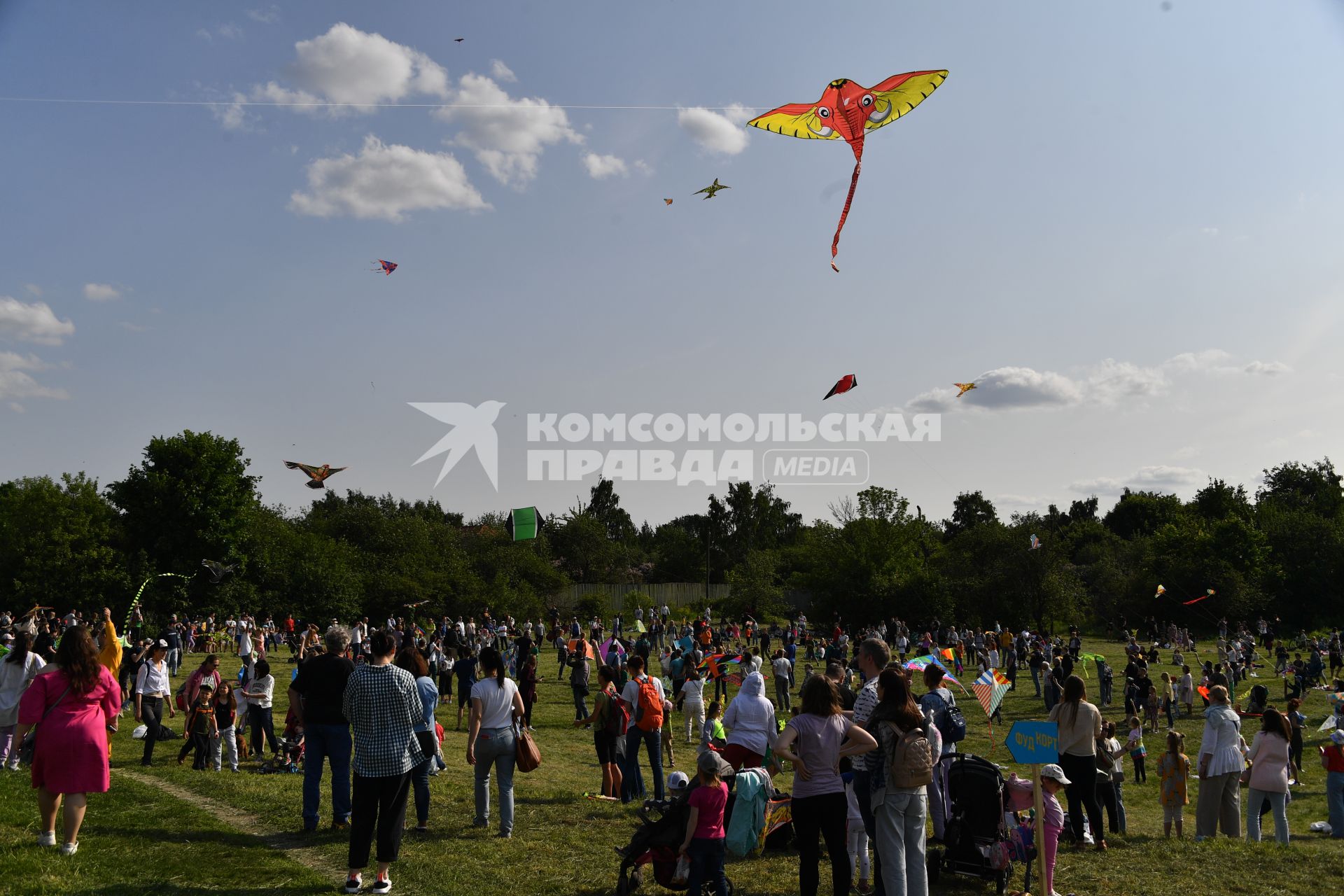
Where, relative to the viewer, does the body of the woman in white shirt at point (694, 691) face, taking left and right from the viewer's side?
facing away from the viewer

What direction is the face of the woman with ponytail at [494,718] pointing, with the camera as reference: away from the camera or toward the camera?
away from the camera

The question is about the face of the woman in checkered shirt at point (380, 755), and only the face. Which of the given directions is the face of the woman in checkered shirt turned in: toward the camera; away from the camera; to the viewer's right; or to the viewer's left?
away from the camera

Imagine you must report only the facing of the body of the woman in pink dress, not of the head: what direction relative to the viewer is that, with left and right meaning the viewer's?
facing away from the viewer

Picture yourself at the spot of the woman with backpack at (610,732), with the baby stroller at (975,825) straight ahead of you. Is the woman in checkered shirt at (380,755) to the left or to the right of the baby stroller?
right

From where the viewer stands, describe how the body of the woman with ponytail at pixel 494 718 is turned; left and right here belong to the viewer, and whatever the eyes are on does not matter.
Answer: facing away from the viewer

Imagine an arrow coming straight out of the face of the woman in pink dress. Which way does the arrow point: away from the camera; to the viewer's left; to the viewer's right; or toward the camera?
away from the camera

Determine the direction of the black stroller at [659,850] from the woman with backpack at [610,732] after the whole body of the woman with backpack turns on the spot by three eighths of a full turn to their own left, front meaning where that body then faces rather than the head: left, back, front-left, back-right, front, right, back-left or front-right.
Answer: front

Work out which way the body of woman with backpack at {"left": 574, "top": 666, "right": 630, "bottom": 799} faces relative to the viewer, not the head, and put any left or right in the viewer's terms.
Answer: facing away from the viewer and to the left of the viewer

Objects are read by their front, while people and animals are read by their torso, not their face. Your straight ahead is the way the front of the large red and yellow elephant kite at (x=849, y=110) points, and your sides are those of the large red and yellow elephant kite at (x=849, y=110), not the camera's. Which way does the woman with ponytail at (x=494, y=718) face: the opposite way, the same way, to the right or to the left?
the opposite way

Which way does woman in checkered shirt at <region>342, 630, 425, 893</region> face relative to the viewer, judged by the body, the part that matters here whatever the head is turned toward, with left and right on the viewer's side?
facing away from the viewer

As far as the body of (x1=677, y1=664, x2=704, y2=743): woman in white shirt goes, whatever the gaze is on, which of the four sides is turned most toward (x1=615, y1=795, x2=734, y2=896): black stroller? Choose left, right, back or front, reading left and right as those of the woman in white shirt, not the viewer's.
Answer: back
